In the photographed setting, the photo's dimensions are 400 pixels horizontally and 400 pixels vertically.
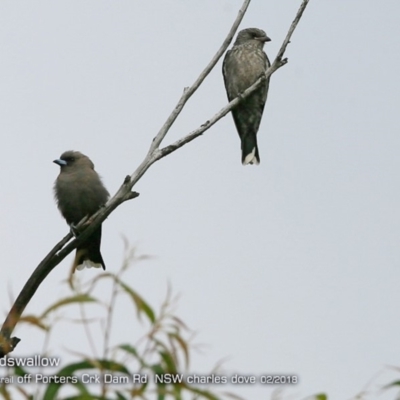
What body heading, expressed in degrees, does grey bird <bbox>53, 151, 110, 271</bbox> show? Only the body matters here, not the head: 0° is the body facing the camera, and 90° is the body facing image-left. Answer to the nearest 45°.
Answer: approximately 45°

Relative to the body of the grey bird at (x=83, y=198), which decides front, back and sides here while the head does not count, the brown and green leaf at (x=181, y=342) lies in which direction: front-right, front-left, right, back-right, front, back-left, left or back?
front-left

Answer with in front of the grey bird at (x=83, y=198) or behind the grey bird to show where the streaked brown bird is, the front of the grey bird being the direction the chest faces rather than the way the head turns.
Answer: behind
